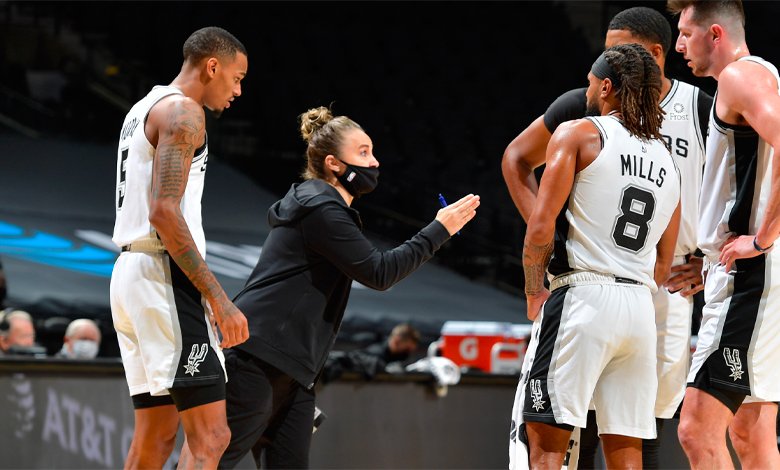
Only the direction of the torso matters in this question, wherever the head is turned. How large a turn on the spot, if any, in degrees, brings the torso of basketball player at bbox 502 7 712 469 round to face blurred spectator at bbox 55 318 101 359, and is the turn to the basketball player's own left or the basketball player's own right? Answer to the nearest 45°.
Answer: approximately 90° to the basketball player's own right

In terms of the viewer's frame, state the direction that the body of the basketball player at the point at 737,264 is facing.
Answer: to the viewer's left

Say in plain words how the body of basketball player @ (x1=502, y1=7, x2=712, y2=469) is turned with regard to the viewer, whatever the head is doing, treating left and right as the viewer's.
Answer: facing the viewer and to the left of the viewer

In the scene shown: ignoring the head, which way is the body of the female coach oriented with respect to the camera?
to the viewer's right

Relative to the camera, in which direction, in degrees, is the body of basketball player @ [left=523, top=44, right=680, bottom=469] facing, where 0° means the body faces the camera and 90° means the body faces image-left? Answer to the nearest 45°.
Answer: approximately 135°

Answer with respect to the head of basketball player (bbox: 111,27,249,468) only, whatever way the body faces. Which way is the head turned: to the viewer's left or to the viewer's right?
to the viewer's right

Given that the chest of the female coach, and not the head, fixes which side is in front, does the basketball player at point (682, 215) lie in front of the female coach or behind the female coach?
in front

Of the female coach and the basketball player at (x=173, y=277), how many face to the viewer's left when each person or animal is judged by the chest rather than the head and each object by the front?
0

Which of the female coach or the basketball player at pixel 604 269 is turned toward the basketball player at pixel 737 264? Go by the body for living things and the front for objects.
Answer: the female coach

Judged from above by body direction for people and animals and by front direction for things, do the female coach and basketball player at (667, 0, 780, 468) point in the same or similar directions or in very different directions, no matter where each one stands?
very different directions
